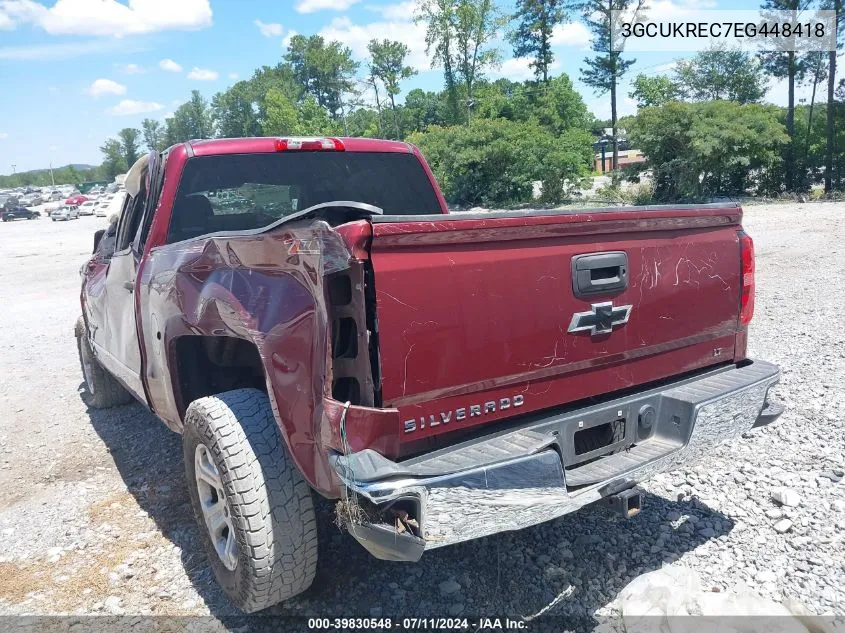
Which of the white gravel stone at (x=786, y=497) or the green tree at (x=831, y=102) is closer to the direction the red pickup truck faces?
the green tree

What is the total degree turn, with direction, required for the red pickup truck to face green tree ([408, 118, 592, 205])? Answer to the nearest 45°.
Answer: approximately 45° to its right

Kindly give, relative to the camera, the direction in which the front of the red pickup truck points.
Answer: facing away from the viewer and to the left of the viewer

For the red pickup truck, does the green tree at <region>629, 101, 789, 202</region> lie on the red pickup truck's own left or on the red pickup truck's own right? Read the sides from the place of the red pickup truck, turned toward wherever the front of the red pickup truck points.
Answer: on the red pickup truck's own right

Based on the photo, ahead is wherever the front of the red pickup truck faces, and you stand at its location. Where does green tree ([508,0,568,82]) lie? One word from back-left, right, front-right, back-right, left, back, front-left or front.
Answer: front-right

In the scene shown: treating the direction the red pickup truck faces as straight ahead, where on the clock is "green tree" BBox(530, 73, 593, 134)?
The green tree is roughly at 2 o'clock from the red pickup truck.

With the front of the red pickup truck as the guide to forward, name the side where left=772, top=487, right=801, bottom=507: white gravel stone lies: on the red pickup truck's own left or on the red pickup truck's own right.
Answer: on the red pickup truck's own right
